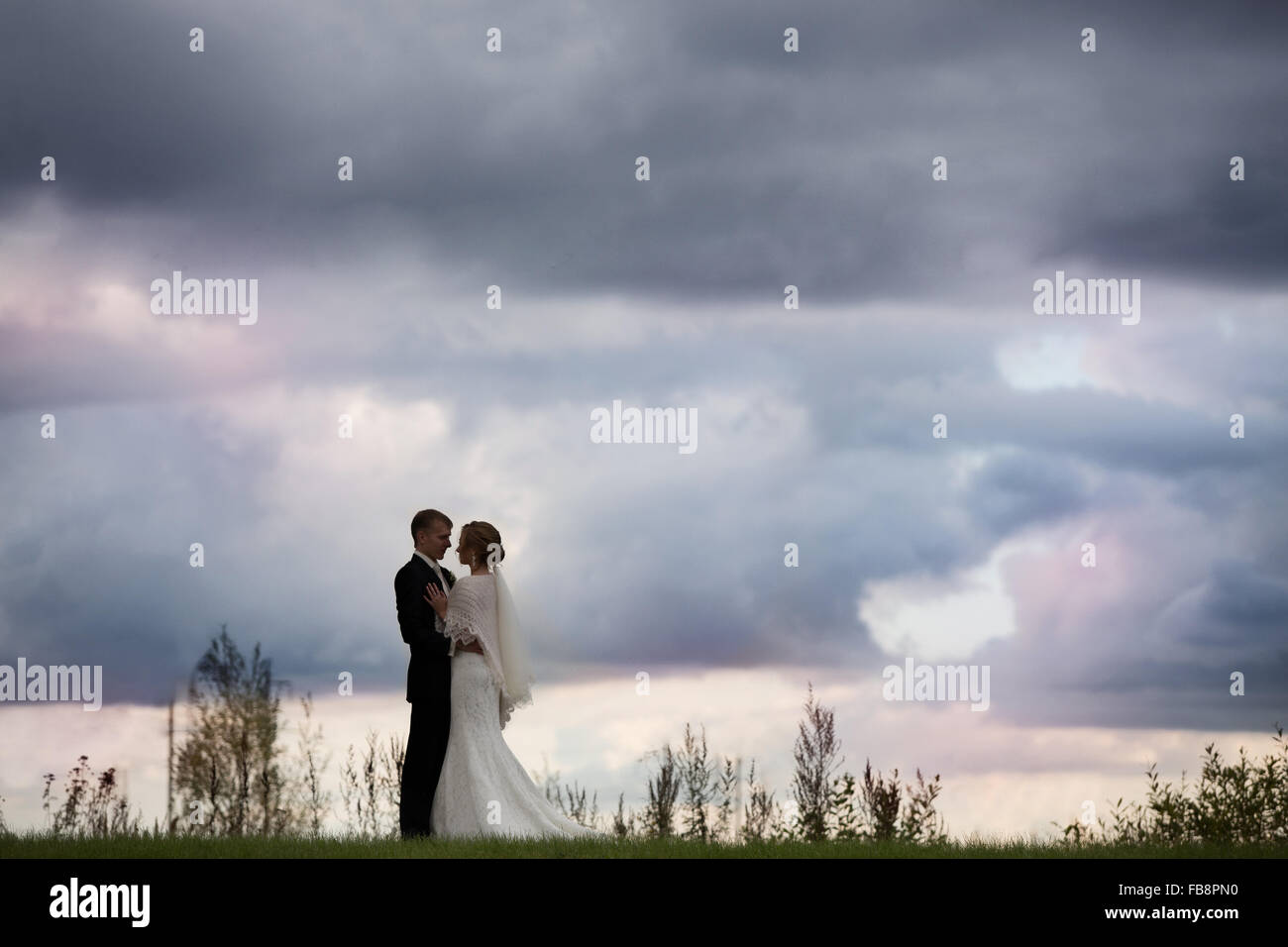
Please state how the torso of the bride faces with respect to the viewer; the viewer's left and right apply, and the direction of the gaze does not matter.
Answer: facing to the left of the viewer

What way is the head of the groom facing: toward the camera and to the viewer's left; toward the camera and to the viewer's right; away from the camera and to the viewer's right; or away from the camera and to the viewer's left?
toward the camera and to the viewer's right
